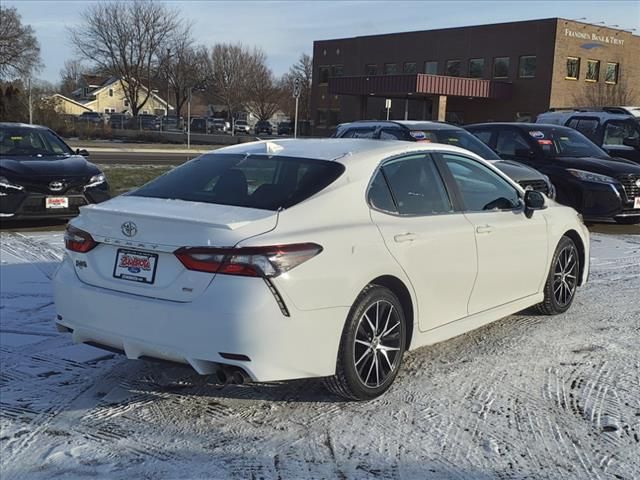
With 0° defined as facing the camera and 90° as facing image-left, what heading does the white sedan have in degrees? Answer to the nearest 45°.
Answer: approximately 225°

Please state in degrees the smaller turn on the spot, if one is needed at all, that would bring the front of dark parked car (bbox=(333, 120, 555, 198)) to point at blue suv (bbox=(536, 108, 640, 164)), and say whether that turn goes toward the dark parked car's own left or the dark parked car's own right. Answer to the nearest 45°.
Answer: approximately 90° to the dark parked car's own left

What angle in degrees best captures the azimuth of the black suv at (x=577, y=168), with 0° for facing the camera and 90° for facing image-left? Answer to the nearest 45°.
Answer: approximately 315°

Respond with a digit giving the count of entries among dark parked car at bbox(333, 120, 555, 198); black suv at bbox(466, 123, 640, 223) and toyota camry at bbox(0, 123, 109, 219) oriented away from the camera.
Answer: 0

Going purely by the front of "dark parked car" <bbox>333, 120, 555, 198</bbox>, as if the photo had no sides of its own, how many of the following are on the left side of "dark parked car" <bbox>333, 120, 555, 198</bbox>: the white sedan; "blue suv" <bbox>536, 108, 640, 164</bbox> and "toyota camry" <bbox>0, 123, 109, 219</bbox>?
1

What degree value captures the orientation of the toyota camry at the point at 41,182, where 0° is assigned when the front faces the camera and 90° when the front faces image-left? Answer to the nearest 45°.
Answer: approximately 315°

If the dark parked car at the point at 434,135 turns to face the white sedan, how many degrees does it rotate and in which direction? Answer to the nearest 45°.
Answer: approximately 45° to its right

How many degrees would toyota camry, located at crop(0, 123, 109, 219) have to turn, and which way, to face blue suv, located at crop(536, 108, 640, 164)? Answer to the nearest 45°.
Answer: approximately 45° to its left

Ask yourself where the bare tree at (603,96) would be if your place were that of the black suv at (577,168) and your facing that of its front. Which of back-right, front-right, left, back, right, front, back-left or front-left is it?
back-left

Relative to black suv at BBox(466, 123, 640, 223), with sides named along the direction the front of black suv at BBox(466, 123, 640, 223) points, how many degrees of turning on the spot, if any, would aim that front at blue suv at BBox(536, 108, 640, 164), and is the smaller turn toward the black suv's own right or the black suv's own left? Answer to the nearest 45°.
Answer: approximately 135° to the black suv's own left

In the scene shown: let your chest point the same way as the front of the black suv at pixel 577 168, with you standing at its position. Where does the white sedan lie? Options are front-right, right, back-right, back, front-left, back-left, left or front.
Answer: front-right

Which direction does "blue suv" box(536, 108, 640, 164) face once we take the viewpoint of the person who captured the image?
facing the viewer and to the right of the viewer

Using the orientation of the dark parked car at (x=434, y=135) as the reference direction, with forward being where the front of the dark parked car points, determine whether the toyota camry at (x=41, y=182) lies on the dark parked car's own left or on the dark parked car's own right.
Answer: on the dark parked car's own right

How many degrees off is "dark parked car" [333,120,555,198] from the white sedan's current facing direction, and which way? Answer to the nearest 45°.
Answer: approximately 45° to its left
